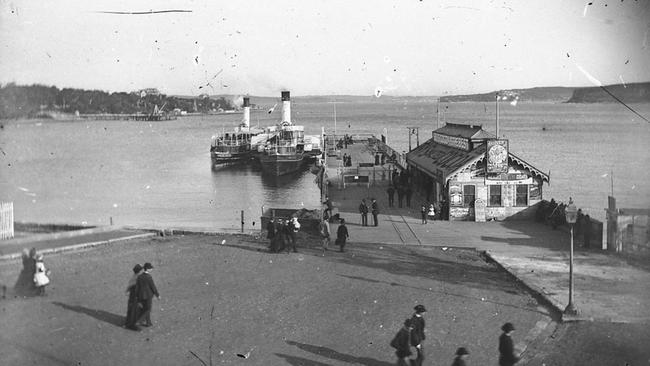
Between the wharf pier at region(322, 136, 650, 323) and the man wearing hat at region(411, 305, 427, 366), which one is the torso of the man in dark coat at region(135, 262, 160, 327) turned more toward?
the wharf pier

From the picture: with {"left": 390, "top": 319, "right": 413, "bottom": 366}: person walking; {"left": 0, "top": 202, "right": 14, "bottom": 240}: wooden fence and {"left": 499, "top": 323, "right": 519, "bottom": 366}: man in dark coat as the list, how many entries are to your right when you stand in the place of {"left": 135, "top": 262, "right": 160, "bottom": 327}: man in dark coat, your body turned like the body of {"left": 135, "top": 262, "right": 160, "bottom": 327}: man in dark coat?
2

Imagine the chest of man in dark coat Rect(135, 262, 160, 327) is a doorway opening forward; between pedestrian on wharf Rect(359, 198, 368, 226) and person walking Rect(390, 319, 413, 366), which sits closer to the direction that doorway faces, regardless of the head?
the pedestrian on wharf

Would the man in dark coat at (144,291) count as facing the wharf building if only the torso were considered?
yes

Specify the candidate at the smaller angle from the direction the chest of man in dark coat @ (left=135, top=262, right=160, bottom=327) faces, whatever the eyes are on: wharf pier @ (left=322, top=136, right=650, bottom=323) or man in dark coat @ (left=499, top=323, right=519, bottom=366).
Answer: the wharf pier

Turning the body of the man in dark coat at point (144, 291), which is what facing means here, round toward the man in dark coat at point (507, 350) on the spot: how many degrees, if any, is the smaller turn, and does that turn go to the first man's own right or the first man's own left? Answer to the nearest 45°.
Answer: approximately 90° to the first man's own right

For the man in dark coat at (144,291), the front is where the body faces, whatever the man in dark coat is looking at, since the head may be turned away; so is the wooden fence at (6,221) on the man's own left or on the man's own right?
on the man's own left
